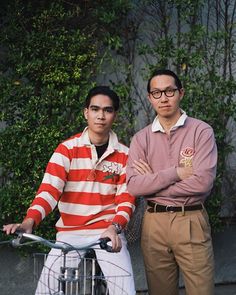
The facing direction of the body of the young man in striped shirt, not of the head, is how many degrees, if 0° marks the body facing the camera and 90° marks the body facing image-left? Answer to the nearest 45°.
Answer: approximately 0°

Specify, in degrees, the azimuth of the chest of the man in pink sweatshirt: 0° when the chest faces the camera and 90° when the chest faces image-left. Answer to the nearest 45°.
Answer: approximately 0°
